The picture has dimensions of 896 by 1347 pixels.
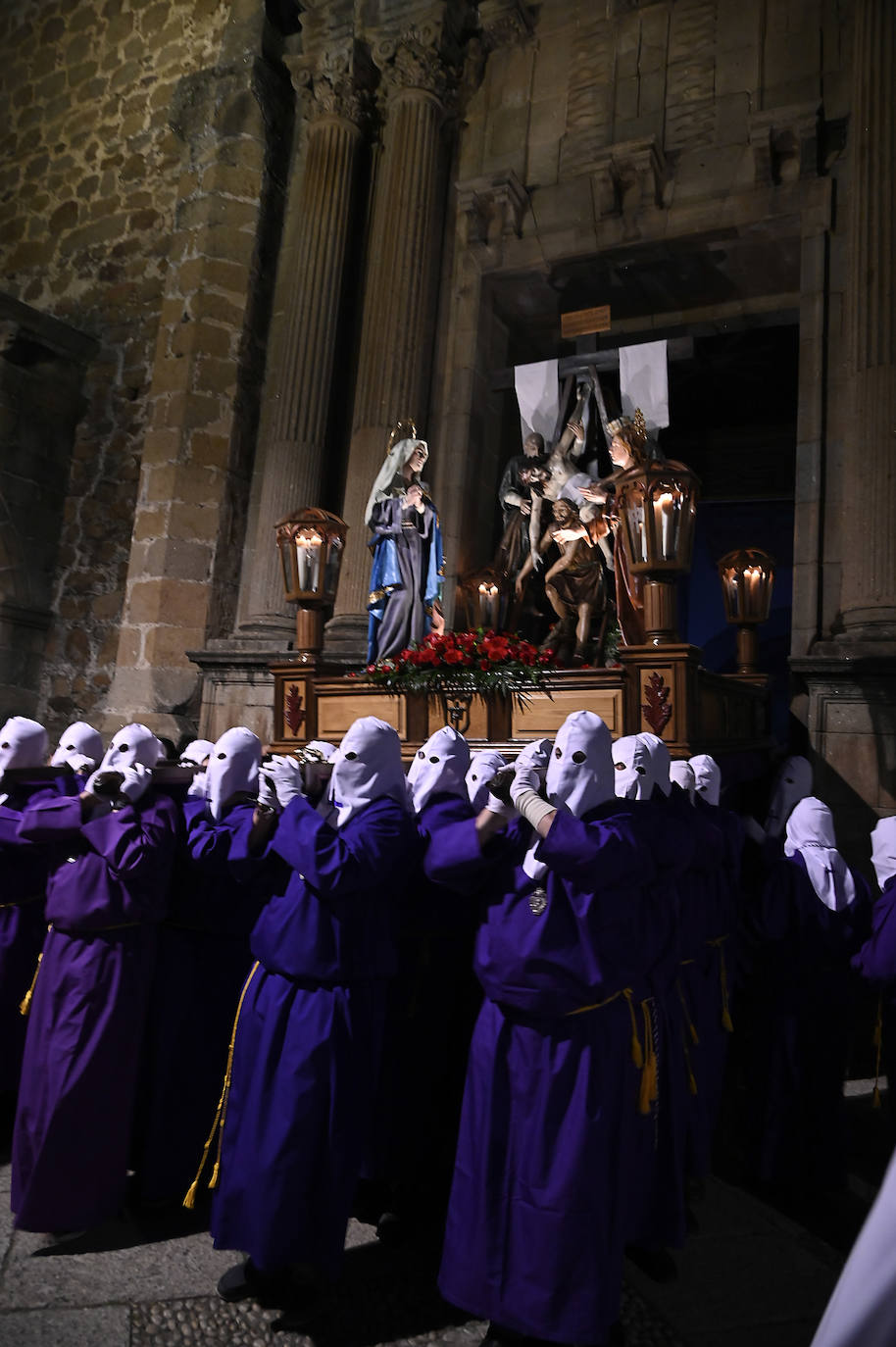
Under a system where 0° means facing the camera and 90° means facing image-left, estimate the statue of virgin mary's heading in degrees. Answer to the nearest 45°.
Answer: approximately 315°

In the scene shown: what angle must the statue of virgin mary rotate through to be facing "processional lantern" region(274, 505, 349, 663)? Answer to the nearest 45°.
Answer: approximately 135° to its right

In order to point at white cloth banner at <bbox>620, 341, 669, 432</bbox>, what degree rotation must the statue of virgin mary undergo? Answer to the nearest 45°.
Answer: approximately 45° to its left

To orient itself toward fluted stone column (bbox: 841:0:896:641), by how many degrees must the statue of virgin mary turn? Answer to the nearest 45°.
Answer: approximately 45° to its left

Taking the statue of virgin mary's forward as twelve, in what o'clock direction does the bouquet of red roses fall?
The bouquet of red roses is roughly at 1 o'clock from the statue of virgin mary.

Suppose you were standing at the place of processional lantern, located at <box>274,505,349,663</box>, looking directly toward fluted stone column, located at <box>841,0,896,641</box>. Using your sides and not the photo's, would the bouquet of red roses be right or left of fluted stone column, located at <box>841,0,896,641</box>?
right
